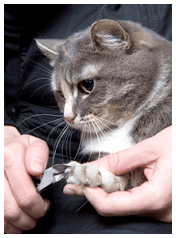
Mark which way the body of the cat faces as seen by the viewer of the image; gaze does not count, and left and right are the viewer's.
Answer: facing the viewer and to the left of the viewer
